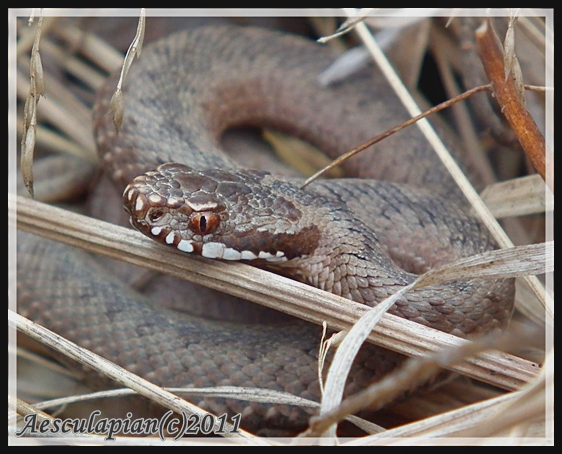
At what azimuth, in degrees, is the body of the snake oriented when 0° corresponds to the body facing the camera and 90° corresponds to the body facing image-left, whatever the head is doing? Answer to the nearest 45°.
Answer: approximately 90°
